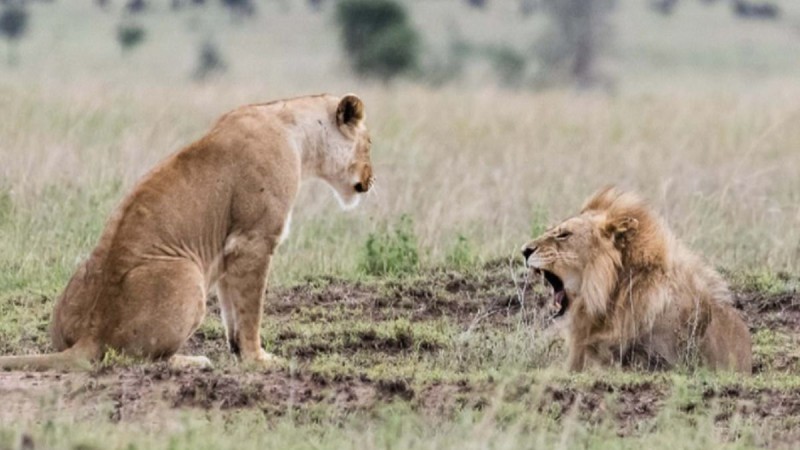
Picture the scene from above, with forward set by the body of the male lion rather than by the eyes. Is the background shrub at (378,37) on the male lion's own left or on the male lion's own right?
on the male lion's own right

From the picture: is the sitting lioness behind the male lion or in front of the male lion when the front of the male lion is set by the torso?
in front

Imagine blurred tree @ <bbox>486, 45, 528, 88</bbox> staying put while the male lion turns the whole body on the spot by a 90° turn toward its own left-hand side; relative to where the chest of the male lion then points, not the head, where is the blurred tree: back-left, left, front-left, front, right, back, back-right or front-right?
back

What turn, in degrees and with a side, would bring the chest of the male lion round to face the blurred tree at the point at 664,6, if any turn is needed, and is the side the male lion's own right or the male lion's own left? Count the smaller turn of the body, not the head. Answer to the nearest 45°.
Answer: approximately 90° to the male lion's own right

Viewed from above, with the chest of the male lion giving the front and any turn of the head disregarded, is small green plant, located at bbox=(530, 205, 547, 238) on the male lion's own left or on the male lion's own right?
on the male lion's own right

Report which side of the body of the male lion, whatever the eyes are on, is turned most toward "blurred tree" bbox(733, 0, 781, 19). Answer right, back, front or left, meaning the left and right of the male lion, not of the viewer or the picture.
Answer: right

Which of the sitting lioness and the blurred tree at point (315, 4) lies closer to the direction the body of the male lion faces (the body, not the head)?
the sitting lioness

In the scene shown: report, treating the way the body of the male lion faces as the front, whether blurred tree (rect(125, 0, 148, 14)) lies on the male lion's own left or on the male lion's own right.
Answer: on the male lion's own right

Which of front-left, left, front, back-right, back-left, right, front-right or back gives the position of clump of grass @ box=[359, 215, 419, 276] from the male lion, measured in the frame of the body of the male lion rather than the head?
front-right

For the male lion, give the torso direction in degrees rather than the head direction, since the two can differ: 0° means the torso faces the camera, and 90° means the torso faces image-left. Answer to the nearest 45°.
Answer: approximately 90°

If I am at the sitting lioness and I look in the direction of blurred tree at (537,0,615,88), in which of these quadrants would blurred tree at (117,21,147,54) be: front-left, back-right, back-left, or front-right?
front-left

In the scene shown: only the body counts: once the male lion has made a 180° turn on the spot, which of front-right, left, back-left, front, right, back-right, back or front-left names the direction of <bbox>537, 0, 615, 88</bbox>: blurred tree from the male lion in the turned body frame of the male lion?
left

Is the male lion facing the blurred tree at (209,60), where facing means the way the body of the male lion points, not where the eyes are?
no

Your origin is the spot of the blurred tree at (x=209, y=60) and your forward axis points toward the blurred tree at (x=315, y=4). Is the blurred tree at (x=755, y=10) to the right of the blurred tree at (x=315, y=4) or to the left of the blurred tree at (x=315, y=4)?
right
